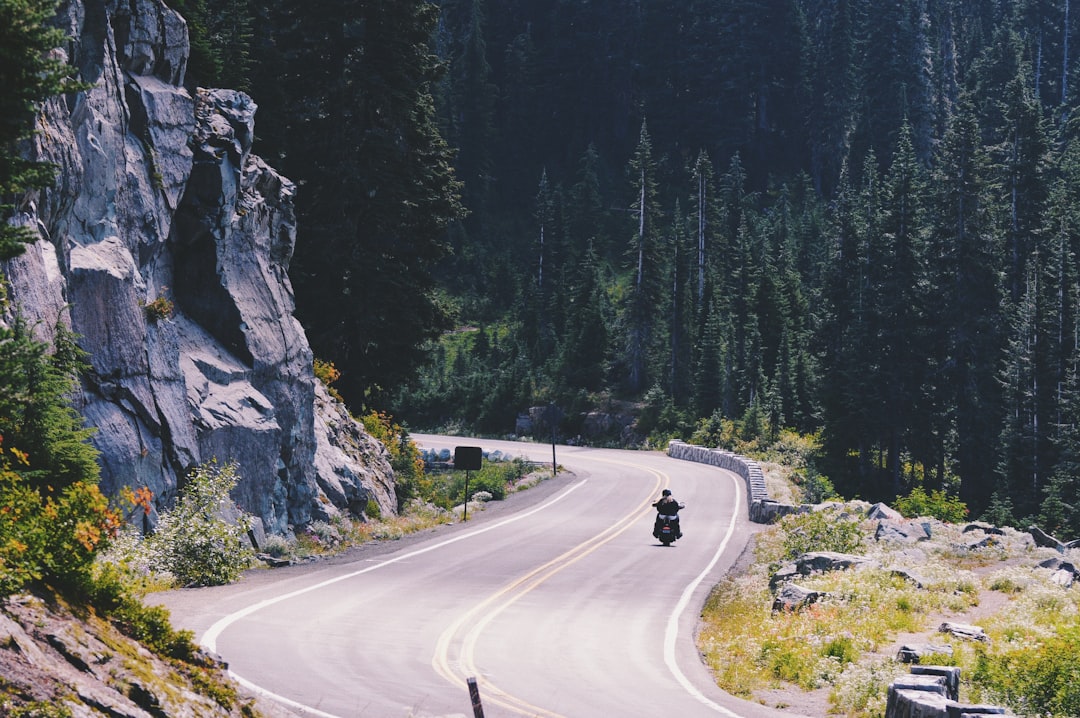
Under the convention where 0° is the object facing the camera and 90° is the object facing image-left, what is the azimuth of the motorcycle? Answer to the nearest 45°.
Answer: approximately 180°

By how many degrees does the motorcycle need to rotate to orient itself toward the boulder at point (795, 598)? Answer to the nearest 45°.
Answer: approximately 180°

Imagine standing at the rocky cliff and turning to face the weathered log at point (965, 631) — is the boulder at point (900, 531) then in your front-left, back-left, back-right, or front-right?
front-left

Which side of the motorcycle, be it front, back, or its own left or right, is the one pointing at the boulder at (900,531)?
right

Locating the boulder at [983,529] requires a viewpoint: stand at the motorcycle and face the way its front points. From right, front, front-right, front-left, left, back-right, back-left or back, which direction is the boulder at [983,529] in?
front-right

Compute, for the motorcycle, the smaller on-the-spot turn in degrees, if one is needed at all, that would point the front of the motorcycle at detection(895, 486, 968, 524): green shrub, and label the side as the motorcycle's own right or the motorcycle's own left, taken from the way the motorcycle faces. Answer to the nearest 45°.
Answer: approximately 45° to the motorcycle's own right

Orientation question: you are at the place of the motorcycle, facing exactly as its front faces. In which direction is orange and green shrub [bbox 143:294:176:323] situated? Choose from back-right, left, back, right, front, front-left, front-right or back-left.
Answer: back-left

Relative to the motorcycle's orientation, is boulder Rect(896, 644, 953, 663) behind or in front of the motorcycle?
behind

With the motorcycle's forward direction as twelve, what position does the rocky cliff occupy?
The rocky cliff is roughly at 8 o'clock from the motorcycle.

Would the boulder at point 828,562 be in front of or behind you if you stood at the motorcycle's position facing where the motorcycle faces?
behind
